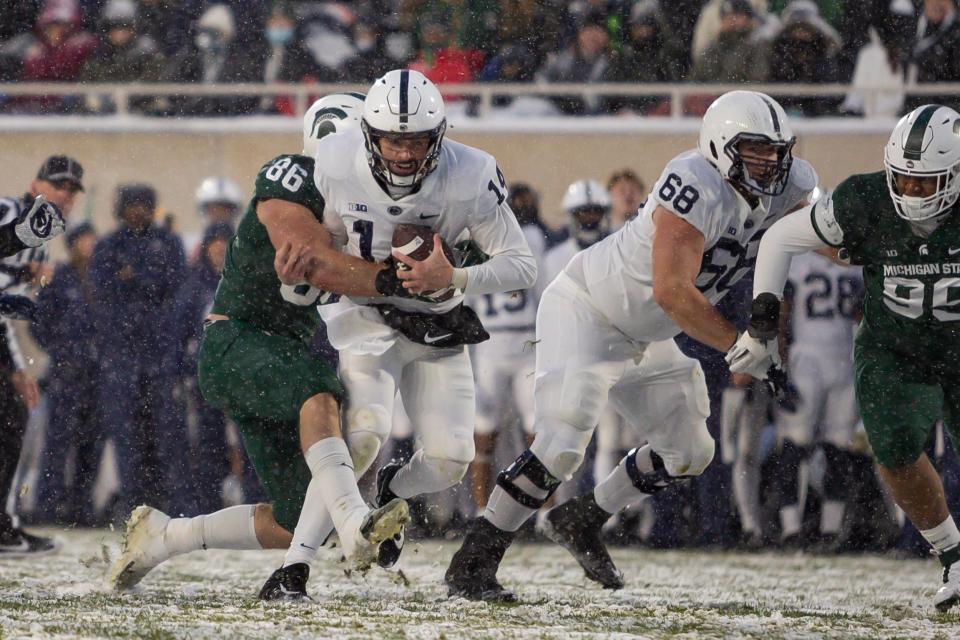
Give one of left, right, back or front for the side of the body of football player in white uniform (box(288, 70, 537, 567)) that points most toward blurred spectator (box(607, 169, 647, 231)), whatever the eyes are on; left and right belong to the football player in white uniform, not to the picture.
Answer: back

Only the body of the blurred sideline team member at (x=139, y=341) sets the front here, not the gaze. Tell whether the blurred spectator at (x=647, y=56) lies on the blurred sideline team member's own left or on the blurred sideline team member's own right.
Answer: on the blurred sideline team member's own left

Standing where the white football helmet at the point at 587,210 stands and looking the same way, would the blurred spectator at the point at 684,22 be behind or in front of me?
behind

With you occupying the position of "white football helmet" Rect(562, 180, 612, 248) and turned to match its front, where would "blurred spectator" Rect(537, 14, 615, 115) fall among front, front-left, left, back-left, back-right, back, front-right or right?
back

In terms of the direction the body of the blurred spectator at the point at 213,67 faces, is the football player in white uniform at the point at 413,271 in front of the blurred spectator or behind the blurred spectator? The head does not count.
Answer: in front

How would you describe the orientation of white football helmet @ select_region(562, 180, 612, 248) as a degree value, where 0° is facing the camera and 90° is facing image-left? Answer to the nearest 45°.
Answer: approximately 0°

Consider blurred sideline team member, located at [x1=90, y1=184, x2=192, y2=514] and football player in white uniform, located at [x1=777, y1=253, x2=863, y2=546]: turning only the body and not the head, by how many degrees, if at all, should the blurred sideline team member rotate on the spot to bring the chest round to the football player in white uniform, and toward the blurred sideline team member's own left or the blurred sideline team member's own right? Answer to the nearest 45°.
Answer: approximately 90° to the blurred sideline team member's own left

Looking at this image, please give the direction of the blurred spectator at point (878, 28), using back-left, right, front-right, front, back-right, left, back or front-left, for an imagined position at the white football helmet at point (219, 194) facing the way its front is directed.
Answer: left

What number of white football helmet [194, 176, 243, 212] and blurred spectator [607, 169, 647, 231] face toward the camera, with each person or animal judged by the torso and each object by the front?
2

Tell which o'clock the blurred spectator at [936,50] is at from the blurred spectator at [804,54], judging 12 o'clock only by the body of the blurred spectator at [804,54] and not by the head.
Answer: the blurred spectator at [936,50] is roughly at 9 o'clock from the blurred spectator at [804,54].
